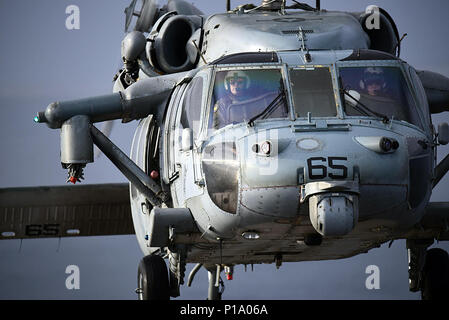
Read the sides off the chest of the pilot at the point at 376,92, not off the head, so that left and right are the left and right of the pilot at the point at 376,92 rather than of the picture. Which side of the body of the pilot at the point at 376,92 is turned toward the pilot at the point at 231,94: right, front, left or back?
right

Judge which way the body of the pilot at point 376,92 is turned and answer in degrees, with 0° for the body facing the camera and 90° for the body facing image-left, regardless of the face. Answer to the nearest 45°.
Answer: approximately 0°

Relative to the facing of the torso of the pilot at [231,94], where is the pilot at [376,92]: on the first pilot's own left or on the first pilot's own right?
on the first pilot's own left

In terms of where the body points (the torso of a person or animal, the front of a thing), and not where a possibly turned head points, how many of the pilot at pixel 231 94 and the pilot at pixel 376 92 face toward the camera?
2
